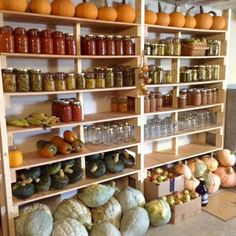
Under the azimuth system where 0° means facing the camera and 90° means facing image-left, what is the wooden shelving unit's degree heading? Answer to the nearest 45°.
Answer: approximately 315°

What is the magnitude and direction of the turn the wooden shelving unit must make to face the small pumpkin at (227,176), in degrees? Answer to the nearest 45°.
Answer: approximately 45° to its left
